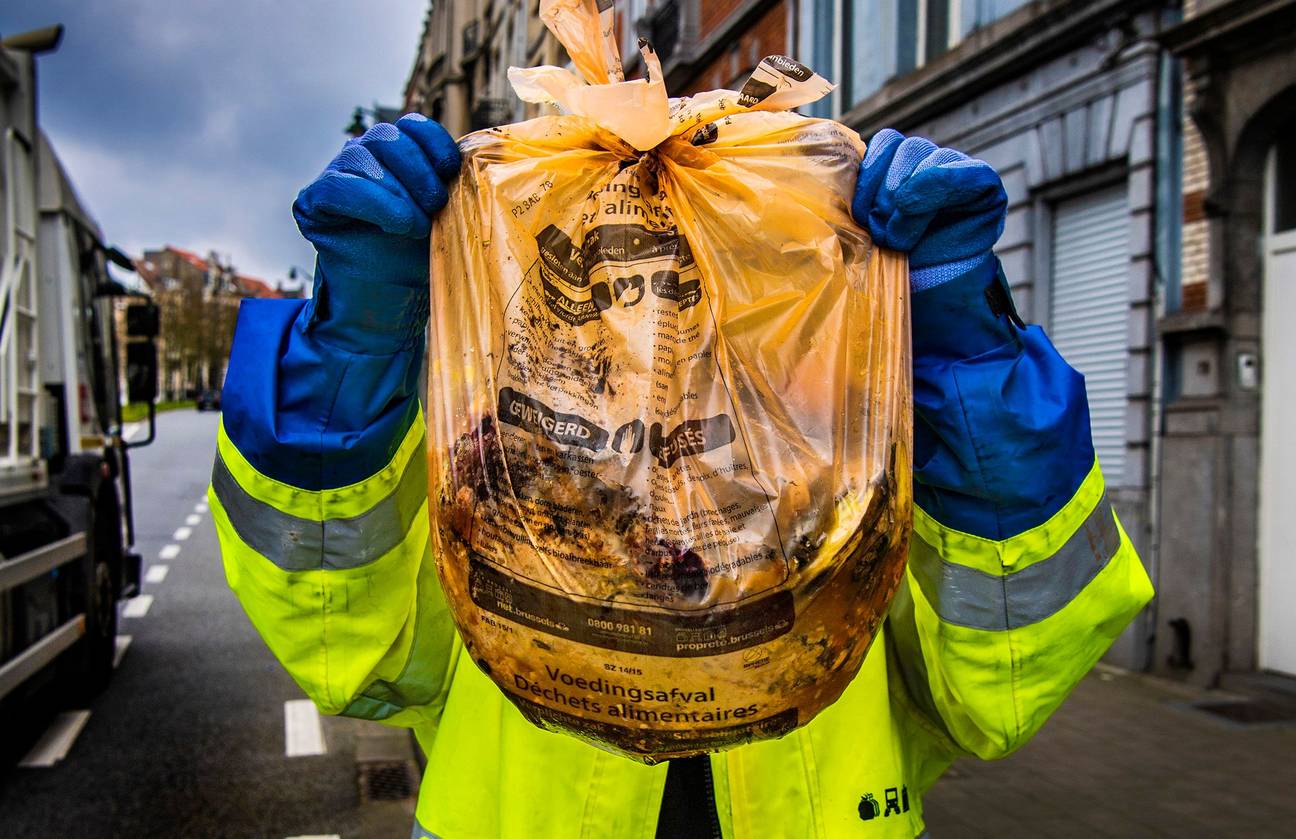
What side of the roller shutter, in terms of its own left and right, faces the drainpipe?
left

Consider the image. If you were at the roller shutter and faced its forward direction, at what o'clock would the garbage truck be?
The garbage truck is roughly at 12 o'clock from the roller shutter.

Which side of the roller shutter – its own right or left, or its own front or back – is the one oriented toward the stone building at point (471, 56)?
right

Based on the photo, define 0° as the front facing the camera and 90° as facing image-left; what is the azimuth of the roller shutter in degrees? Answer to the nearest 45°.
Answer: approximately 45°

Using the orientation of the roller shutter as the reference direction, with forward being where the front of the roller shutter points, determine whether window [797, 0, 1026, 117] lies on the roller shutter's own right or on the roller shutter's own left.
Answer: on the roller shutter's own right

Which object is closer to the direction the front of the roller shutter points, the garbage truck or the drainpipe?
the garbage truck
